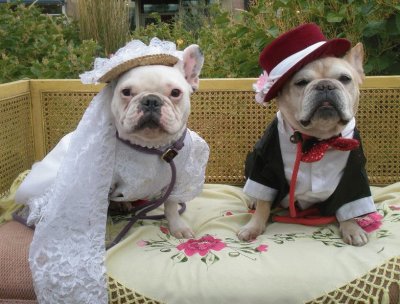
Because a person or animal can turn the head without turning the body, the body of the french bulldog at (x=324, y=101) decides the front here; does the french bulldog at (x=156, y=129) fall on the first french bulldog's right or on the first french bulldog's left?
on the first french bulldog's right

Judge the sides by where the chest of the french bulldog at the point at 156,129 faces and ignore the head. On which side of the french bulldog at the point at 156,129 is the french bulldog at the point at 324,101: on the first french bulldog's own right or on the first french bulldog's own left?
on the first french bulldog's own left

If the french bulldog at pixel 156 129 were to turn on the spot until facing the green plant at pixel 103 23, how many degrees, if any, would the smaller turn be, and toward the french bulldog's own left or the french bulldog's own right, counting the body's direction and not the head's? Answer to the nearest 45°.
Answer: approximately 180°

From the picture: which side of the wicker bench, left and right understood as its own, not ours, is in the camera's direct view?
front

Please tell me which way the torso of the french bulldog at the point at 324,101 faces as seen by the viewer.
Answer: toward the camera

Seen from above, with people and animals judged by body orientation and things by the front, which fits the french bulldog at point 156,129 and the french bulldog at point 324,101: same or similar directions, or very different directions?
same or similar directions

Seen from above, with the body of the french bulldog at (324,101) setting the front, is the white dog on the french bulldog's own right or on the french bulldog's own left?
on the french bulldog's own right
